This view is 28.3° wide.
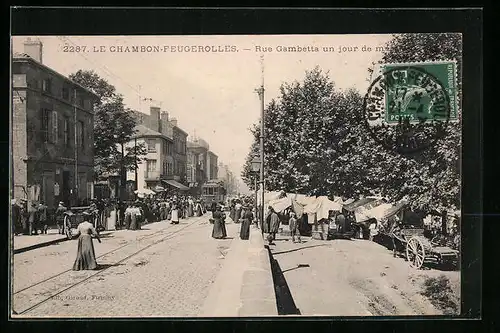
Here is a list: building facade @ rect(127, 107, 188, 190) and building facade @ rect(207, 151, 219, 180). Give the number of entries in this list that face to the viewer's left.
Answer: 0

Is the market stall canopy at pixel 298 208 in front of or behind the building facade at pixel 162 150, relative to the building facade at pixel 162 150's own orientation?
in front

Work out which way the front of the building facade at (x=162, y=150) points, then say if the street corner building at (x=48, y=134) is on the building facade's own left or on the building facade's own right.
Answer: on the building facade's own right

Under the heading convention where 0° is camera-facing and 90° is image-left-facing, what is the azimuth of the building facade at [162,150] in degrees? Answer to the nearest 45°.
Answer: approximately 315°
